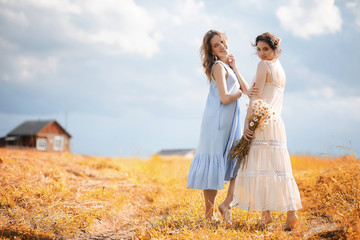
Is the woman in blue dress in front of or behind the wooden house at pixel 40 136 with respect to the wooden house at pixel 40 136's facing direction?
in front

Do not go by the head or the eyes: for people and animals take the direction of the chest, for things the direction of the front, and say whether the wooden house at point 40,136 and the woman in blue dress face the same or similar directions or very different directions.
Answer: same or similar directions

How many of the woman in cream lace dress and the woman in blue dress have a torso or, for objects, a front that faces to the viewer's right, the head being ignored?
1

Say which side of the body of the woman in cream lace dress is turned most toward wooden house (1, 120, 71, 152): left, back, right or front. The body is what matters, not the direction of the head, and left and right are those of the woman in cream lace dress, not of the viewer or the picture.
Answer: front

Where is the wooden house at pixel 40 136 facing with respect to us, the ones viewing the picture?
facing the viewer and to the right of the viewer

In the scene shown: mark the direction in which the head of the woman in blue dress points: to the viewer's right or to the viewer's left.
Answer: to the viewer's right

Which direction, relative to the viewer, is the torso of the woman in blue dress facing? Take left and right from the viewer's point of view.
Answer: facing to the right of the viewer

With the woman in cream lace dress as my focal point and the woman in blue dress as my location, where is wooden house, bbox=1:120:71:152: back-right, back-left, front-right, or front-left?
back-left

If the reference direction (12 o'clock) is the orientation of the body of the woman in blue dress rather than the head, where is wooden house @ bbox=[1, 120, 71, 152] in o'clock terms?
The wooden house is roughly at 8 o'clock from the woman in blue dress.
